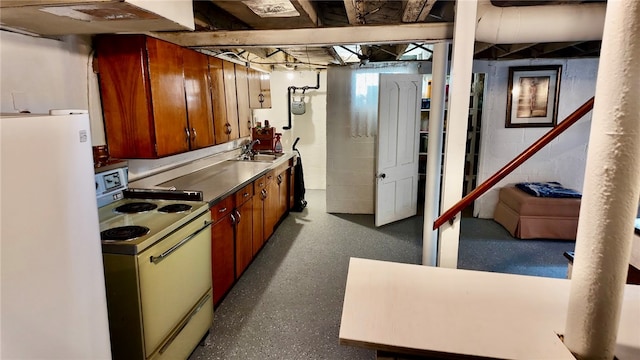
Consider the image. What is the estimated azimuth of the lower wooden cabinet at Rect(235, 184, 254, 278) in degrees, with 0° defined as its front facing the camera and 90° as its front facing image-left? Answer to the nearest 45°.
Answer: approximately 270°

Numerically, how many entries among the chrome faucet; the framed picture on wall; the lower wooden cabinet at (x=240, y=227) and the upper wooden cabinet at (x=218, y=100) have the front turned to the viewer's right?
3

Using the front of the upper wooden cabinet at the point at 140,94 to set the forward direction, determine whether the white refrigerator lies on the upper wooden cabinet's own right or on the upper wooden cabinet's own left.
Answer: on the upper wooden cabinet's own right

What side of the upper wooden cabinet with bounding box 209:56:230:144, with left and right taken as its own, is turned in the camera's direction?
right

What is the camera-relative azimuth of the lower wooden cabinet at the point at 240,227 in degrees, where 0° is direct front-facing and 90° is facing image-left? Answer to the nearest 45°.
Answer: approximately 270°

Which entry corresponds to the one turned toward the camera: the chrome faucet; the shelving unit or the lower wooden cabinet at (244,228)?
the shelving unit

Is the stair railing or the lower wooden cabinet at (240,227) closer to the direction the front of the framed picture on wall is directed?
the stair railing

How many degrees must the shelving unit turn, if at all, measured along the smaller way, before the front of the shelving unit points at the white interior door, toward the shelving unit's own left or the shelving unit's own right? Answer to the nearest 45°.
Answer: approximately 45° to the shelving unit's own right

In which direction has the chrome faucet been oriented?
to the viewer's right

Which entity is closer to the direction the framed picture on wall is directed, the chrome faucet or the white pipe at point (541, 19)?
the white pipe
